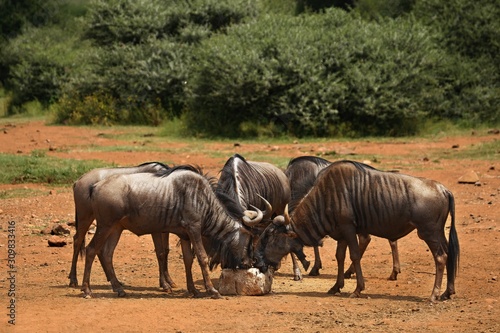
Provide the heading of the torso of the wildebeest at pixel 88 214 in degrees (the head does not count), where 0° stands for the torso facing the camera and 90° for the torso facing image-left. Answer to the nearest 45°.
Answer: approximately 270°

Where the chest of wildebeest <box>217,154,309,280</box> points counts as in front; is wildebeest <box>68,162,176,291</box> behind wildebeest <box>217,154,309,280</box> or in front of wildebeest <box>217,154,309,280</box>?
in front

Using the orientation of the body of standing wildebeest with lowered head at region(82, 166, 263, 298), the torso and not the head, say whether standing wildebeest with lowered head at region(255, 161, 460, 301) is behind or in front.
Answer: in front

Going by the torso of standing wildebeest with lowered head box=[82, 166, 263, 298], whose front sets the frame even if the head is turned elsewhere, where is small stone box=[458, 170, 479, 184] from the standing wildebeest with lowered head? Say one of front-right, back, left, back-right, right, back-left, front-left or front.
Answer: front-left

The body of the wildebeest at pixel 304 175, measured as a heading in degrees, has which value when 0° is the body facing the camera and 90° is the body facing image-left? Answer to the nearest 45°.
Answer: approximately 90°

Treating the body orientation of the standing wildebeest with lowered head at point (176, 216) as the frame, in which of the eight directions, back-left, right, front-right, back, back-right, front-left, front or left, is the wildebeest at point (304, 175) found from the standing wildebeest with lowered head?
front-left

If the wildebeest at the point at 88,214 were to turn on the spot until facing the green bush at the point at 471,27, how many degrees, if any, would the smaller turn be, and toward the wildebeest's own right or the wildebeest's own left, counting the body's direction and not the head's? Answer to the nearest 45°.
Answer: approximately 45° to the wildebeest's own left

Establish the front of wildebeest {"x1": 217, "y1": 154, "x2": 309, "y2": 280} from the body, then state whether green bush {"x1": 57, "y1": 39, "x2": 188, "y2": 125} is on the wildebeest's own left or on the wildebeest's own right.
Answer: on the wildebeest's own right

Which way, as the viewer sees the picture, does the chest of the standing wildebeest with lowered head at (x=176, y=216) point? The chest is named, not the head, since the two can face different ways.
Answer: to the viewer's right

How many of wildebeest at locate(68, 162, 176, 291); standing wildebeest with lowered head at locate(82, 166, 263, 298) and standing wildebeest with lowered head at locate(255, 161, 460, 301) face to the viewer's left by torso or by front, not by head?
1

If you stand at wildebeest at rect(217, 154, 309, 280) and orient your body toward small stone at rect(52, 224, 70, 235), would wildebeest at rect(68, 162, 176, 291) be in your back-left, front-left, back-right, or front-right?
front-left

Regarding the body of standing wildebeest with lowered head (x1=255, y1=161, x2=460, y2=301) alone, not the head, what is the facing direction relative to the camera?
to the viewer's left

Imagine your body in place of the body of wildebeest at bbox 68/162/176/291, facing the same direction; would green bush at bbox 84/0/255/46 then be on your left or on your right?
on your left

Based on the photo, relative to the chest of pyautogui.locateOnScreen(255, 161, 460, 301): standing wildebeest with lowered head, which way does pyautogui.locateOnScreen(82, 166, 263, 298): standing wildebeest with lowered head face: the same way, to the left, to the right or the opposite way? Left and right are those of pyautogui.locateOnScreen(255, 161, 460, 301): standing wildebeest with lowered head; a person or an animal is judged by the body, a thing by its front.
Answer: the opposite way

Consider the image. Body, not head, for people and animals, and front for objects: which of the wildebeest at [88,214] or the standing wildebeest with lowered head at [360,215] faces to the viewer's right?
the wildebeest
